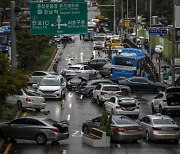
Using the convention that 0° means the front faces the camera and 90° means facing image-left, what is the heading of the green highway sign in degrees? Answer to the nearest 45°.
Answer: approximately 0°
